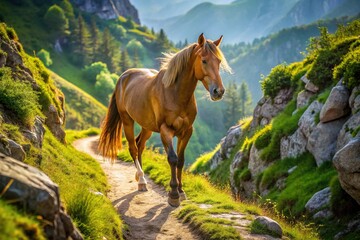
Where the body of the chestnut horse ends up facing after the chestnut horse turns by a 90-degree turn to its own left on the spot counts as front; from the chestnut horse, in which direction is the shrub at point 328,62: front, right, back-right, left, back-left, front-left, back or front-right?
front

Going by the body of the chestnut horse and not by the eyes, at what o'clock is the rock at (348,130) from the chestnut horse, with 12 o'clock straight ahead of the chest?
The rock is roughly at 10 o'clock from the chestnut horse.

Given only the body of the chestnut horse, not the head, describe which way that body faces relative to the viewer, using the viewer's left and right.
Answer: facing the viewer and to the right of the viewer

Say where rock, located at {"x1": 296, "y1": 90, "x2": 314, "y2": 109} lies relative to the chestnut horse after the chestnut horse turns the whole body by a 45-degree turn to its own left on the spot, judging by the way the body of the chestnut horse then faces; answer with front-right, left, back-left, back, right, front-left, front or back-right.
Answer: front-left

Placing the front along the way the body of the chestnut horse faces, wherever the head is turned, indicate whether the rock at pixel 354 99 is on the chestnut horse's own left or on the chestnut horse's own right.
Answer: on the chestnut horse's own left

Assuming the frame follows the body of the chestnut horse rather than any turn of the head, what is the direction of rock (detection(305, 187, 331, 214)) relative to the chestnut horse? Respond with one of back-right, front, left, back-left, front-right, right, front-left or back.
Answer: front-left

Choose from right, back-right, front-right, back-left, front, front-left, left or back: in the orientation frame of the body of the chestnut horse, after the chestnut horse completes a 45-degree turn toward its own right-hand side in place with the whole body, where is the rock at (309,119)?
back-left

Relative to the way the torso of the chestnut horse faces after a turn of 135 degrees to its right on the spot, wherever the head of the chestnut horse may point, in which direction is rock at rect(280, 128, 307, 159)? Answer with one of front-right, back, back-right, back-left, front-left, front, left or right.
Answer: back-right

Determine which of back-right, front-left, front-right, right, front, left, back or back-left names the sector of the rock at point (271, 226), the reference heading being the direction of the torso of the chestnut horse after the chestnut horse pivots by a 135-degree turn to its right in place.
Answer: back-left

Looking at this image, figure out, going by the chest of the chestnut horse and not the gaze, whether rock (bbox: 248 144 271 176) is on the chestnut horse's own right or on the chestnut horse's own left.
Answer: on the chestnut horse's own left

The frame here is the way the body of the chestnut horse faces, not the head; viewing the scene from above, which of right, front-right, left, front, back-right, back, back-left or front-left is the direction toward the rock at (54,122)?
back

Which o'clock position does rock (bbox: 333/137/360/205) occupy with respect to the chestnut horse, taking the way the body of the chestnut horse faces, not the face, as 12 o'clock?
The rock is roughly at 11 o'clock from the chestnut horse.
